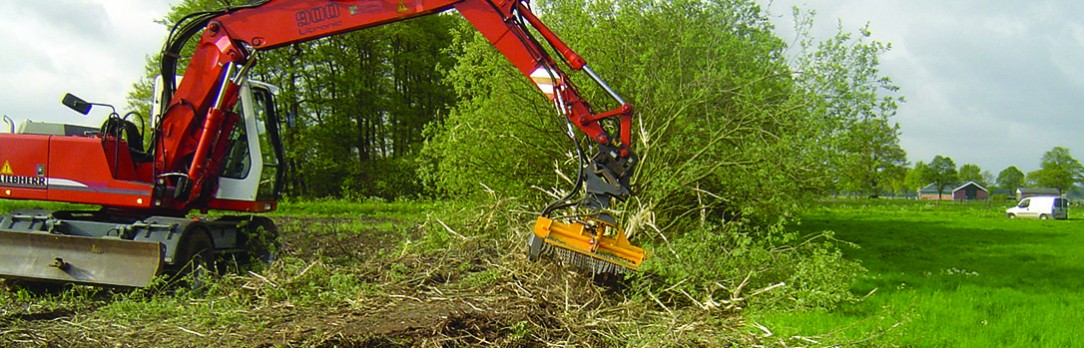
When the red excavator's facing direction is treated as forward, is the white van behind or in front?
in front

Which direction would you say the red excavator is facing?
to the viewer's right
